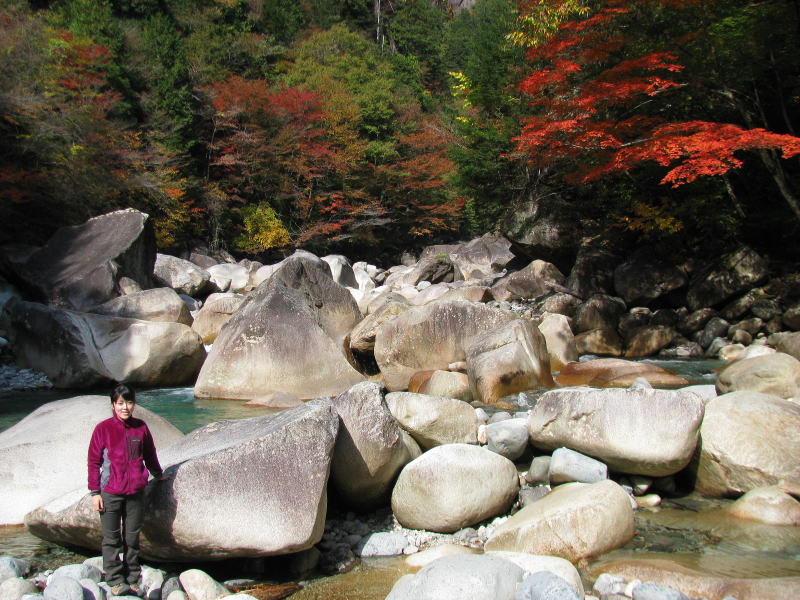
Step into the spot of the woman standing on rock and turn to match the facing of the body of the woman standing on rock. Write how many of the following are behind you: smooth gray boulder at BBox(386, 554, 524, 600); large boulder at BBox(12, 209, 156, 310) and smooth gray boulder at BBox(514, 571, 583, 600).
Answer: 1

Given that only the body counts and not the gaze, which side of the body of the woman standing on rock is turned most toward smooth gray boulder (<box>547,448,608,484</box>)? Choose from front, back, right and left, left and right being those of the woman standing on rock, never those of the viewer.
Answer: left

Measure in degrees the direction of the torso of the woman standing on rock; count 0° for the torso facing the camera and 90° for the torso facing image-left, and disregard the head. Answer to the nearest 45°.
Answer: approximately 0°

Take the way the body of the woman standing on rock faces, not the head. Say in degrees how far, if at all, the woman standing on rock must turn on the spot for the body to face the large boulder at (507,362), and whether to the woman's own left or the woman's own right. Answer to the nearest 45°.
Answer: approximately 135° to the woman's own left

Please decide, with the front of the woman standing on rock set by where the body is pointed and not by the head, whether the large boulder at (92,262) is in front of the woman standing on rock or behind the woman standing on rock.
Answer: behind

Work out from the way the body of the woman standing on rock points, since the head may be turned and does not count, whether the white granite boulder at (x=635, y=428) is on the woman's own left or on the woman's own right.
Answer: on the woman's own left

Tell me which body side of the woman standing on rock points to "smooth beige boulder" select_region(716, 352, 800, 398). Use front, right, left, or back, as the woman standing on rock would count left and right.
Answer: left

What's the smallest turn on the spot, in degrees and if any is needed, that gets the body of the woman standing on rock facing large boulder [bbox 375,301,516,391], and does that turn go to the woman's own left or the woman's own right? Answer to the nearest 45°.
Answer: approximately 135° to the woman's own left

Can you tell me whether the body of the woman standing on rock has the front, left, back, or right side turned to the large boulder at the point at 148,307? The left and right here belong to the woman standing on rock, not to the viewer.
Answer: back

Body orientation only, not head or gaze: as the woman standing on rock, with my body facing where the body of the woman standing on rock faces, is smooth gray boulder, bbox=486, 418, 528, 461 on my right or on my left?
on my left

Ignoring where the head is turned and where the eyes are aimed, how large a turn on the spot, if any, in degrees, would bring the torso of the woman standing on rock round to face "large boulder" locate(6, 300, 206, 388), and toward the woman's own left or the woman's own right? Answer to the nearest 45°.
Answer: approximately 180°

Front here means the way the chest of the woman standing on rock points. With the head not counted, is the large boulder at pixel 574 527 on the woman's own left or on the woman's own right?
on the woman's own left
